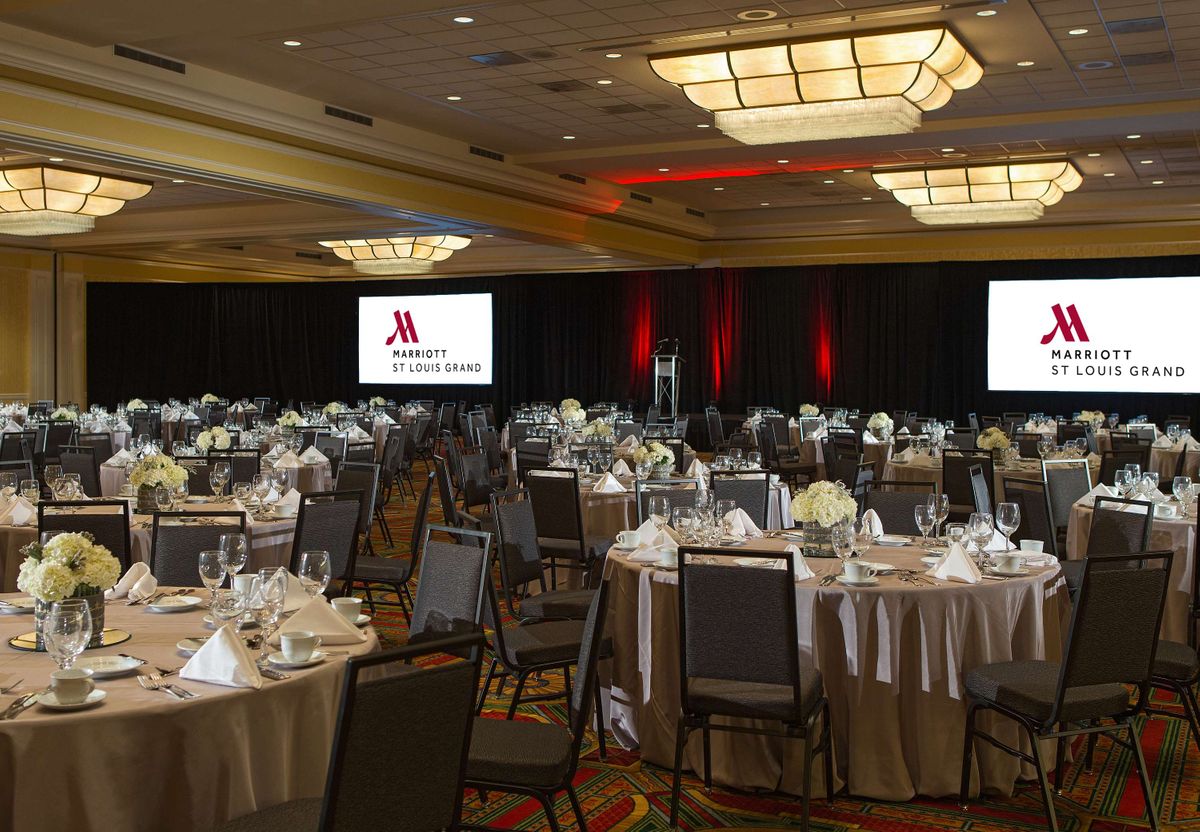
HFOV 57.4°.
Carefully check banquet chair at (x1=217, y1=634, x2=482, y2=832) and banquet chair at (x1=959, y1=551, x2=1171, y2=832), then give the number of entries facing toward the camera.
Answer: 0

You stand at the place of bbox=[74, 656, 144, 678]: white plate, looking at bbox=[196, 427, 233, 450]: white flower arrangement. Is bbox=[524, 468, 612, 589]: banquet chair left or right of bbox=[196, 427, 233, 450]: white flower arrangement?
right

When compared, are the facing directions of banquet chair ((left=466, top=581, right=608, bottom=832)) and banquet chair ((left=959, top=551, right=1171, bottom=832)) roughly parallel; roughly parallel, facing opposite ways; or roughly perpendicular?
roughly perpendicular

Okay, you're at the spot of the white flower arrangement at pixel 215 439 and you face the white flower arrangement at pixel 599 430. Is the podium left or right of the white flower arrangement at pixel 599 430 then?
left

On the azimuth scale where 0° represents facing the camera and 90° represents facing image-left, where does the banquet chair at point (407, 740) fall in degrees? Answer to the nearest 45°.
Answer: approximately 135°

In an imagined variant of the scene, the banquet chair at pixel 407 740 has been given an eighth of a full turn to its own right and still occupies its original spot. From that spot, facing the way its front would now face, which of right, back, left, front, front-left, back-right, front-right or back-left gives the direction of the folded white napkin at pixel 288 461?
front

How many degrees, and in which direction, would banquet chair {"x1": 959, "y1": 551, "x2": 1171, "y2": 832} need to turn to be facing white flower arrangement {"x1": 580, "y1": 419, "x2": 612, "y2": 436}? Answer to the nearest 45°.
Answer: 0° — it already faces it

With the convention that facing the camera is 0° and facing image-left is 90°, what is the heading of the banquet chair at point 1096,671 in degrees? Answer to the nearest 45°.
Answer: approximately 135°

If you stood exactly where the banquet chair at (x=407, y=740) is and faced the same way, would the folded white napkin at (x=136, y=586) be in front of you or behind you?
in front

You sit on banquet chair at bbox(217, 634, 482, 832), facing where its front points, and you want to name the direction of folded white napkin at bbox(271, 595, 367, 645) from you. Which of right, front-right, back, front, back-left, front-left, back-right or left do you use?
front-right

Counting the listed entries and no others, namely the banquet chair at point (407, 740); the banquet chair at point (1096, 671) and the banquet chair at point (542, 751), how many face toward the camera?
0

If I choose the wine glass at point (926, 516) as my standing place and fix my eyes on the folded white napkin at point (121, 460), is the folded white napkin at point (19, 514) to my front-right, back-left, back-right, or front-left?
front-left
